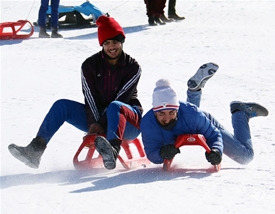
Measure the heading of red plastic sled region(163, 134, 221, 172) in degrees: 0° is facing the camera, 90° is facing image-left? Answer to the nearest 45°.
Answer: approximately 0°
